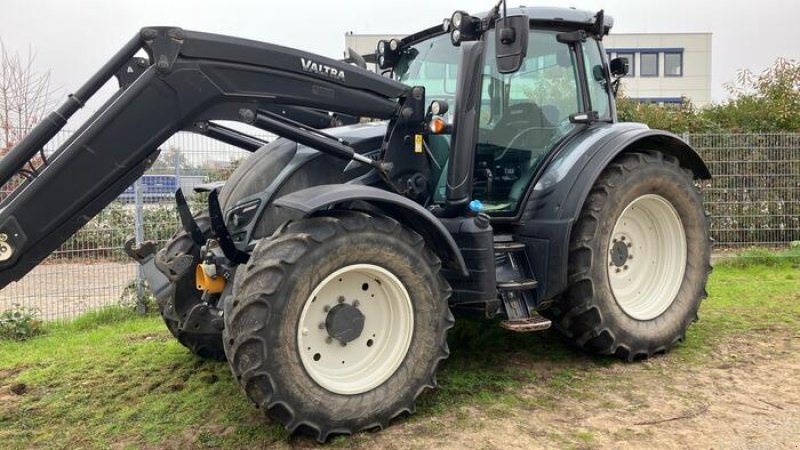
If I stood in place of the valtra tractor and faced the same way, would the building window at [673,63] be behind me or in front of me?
behind

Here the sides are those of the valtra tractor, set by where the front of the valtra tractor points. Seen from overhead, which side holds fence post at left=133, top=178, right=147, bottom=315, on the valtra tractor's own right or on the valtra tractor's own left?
on the valtra tractor's own right

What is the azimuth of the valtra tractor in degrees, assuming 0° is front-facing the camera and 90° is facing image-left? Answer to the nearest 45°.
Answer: approximately 45°

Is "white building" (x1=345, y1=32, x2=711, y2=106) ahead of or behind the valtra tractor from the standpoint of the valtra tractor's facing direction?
behind

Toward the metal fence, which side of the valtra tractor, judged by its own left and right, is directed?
right
